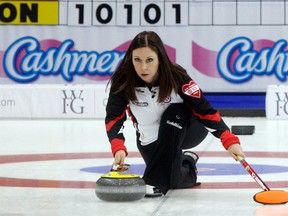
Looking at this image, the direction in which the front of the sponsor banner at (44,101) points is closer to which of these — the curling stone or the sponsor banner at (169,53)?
the curling stone

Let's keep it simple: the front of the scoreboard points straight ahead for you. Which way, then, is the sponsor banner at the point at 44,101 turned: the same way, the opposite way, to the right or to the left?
the same way

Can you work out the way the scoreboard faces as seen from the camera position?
facing the viewer

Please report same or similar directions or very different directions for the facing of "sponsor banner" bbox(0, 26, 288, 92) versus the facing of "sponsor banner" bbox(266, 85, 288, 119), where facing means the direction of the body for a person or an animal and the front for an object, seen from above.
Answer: same or similar directions

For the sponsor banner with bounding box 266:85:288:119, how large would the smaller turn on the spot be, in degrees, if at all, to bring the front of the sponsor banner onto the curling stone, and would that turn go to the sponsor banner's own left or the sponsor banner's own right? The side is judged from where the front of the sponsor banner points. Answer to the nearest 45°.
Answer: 0° — it already faces it

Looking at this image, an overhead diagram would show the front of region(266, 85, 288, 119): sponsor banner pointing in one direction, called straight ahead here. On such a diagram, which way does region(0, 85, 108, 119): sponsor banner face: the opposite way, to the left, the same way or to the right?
the same way

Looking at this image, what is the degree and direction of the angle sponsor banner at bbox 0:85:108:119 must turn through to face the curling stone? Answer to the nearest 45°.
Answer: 0° — it already faces it

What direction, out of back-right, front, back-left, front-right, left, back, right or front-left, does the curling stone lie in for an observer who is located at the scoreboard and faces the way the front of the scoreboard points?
front

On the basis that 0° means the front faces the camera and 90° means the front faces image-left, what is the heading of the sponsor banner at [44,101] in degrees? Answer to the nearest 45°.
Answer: approximately 0°

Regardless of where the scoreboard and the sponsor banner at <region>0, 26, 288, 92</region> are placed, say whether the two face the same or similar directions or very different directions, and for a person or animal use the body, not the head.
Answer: same or similar directions

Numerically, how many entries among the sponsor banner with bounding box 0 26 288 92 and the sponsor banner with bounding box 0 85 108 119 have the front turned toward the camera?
2

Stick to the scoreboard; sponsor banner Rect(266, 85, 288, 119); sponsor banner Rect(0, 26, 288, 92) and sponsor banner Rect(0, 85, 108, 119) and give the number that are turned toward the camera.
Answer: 4

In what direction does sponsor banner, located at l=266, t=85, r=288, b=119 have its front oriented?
toward the camera
